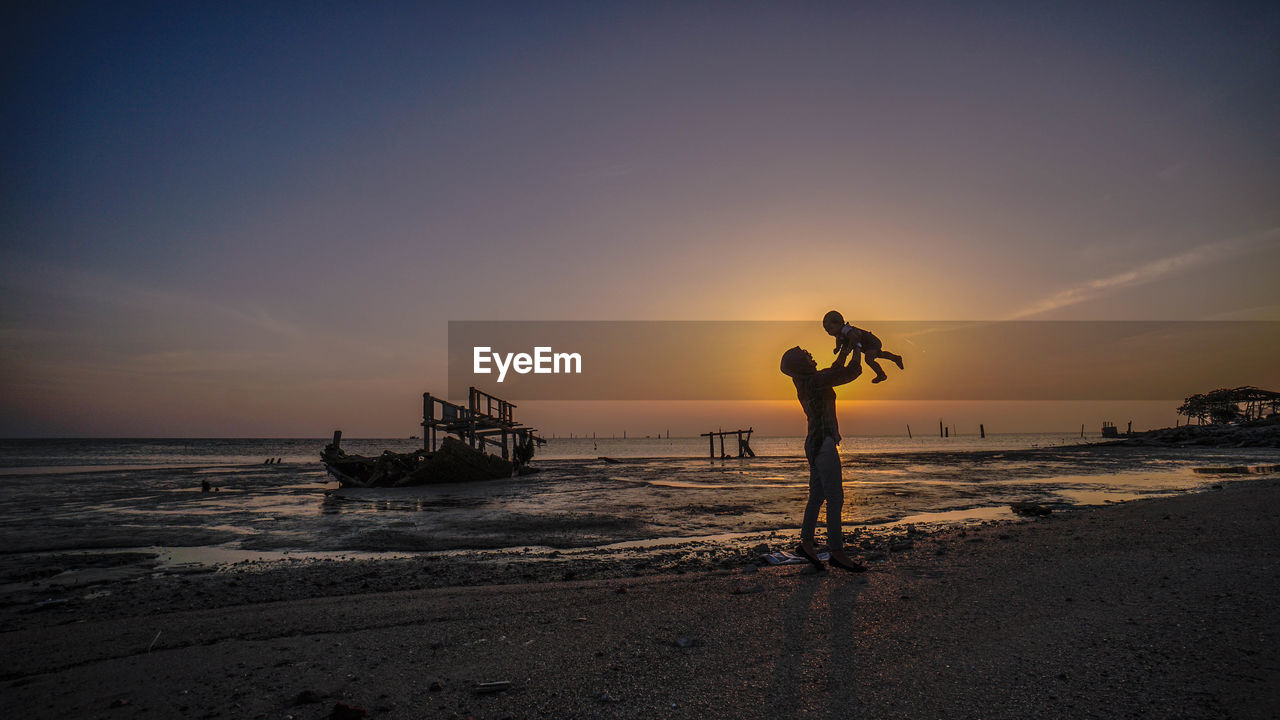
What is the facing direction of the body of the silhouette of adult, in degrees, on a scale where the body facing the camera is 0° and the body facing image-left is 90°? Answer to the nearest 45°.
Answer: approximately 270°

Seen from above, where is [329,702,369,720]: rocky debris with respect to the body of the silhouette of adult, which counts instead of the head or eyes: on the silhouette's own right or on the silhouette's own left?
on the silhouette's own right

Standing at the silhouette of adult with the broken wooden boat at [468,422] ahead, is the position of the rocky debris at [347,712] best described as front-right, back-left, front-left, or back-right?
back-left

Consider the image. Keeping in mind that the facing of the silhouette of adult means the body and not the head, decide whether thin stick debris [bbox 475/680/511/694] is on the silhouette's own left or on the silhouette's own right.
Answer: on the silhouette's own right

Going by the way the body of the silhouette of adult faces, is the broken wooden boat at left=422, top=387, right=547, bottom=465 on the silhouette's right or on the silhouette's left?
on the silhouette's left

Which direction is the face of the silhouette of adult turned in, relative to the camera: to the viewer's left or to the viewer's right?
to the viewer's right
